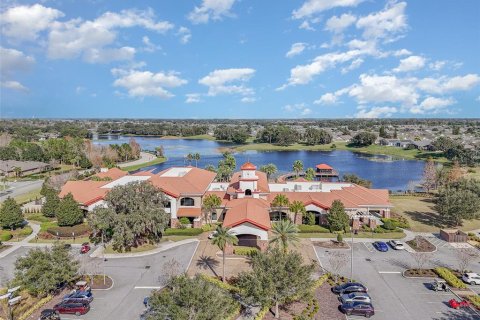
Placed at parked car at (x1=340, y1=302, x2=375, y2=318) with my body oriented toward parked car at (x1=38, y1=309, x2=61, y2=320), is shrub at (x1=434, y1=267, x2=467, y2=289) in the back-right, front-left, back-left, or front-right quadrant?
back-right

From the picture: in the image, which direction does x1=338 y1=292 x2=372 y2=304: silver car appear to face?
to the viewer's left

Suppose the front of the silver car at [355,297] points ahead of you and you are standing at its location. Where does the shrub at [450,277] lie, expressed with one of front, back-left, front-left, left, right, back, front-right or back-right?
back-right

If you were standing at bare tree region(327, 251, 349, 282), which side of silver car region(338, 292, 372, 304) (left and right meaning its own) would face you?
right

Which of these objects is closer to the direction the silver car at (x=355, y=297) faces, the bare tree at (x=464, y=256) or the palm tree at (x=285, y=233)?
the palm tree

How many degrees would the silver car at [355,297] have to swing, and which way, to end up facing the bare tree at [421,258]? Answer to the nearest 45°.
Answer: approximately 135° to its right

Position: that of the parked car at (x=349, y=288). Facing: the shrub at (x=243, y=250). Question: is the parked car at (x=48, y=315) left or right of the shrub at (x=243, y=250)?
left

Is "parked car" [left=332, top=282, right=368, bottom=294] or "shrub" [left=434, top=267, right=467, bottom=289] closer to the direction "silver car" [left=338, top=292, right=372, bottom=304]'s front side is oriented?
the parked car

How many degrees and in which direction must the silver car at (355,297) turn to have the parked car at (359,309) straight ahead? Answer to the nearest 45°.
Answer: approximately 90° to its left

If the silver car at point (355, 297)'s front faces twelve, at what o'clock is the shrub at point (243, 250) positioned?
The shrub is roughly at 1 o'clock from the silver car.

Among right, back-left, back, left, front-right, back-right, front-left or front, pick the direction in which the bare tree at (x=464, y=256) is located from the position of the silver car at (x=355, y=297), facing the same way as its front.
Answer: back-right

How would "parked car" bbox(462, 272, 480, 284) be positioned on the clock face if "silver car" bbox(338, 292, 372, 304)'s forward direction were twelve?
The parked car is roughly at 5 o'clock from the silver car.
